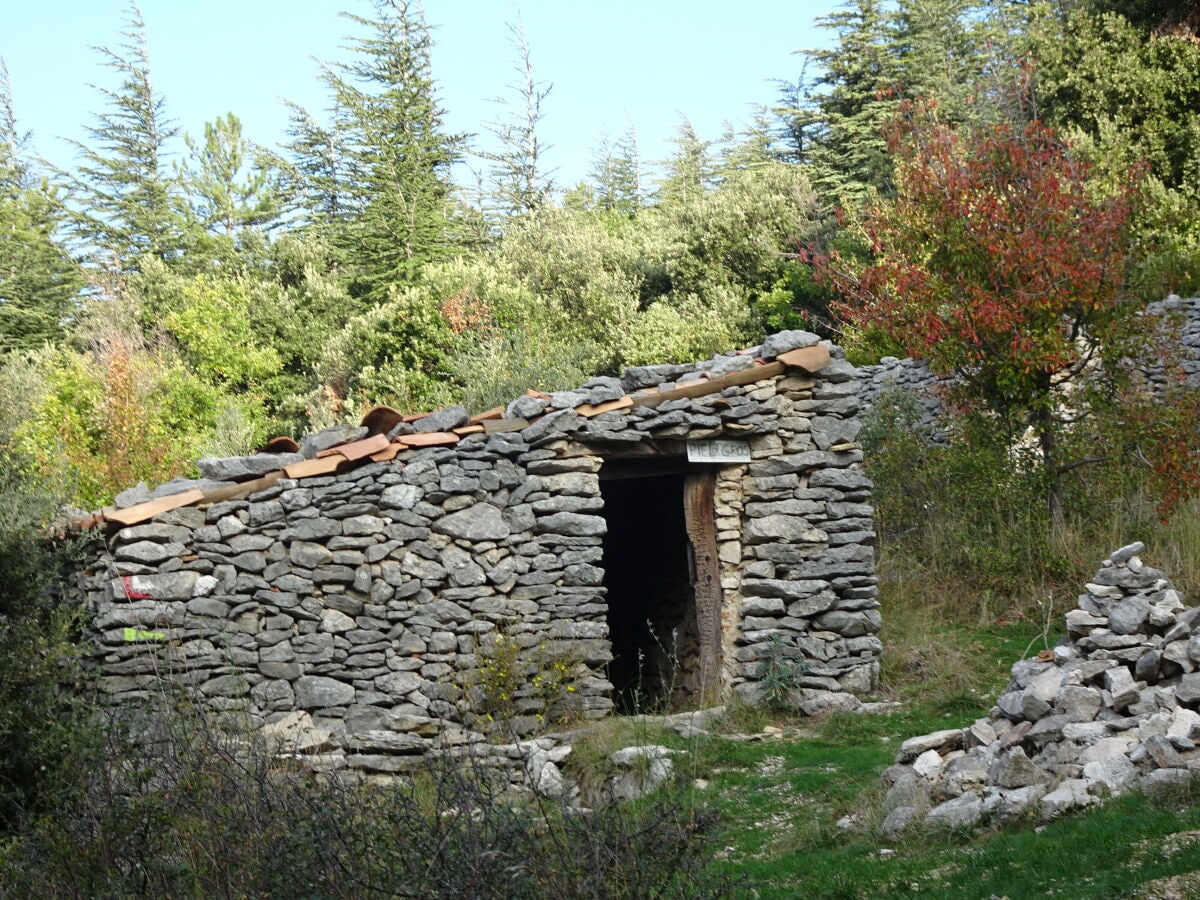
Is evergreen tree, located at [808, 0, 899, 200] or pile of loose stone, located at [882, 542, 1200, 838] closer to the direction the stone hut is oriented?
the pile of loose stone

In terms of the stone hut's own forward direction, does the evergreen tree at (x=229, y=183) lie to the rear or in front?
to the rear

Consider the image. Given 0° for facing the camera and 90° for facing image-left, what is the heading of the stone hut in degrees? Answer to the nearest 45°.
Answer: approximately 0°

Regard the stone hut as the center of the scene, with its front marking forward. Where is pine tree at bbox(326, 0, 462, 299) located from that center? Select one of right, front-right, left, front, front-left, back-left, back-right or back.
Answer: back

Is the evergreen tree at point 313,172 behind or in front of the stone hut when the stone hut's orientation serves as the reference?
behind

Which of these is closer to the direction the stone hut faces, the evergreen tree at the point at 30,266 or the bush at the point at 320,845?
the bush

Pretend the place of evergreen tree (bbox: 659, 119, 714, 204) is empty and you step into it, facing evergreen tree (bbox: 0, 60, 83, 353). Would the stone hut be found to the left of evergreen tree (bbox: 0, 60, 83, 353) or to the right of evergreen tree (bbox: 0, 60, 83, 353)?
left

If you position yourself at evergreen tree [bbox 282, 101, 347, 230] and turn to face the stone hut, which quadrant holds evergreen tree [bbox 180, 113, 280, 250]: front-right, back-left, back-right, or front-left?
back-right

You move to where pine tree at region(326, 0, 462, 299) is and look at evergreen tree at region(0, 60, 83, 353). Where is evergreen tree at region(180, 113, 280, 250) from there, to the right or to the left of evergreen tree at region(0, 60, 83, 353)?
right
